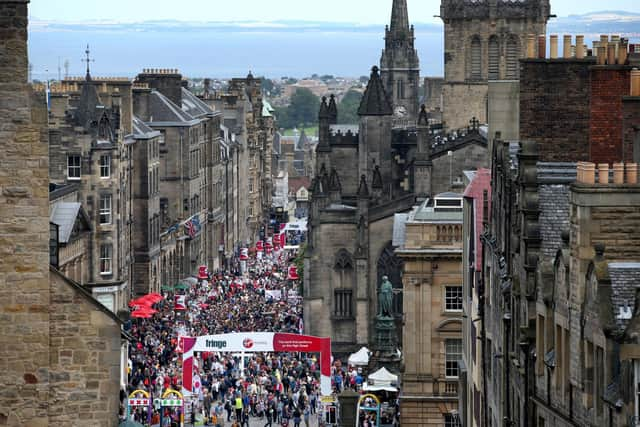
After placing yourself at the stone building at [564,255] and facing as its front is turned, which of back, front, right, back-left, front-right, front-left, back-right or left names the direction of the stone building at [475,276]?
right

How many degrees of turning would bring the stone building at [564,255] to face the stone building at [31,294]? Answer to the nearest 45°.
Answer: approximately 45° to its left

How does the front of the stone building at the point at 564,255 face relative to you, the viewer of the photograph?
facing to the left of the viewer
